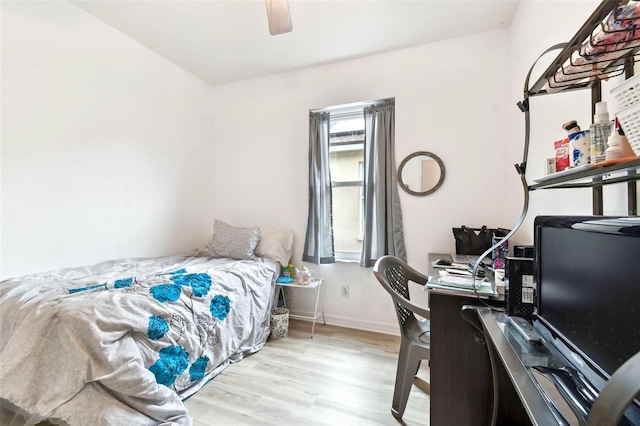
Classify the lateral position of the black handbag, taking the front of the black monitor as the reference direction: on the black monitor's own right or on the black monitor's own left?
on the black monitor's own right

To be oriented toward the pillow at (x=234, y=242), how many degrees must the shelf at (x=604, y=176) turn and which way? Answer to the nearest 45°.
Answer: approximately 45° to its right

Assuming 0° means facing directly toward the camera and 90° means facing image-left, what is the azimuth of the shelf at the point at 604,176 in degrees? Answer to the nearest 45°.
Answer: approximately 45°

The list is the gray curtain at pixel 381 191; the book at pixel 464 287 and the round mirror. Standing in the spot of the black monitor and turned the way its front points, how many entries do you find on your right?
3

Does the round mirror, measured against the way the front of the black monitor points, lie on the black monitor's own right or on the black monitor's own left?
on the black monitor's own right

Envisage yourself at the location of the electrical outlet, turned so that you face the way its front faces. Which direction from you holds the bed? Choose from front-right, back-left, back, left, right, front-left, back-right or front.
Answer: front-right

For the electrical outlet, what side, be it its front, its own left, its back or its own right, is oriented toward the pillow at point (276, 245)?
right

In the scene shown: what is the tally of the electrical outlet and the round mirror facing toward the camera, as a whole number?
2

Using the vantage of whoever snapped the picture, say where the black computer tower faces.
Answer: facing the viewer and to the left of the viewer

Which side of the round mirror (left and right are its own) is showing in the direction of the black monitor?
front

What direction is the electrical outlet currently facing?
toward the camera

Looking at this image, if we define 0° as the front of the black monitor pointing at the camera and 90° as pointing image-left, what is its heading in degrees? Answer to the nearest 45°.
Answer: approximately 45°

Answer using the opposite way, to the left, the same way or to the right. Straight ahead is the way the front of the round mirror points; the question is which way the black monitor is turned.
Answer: to the right

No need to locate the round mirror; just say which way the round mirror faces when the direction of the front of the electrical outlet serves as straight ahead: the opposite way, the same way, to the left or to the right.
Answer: the same way

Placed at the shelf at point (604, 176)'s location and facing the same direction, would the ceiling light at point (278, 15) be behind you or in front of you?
in front

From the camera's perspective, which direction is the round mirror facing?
toward the camera

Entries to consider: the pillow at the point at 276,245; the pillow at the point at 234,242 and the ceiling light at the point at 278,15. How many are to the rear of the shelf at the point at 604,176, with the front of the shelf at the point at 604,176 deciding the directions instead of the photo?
0
